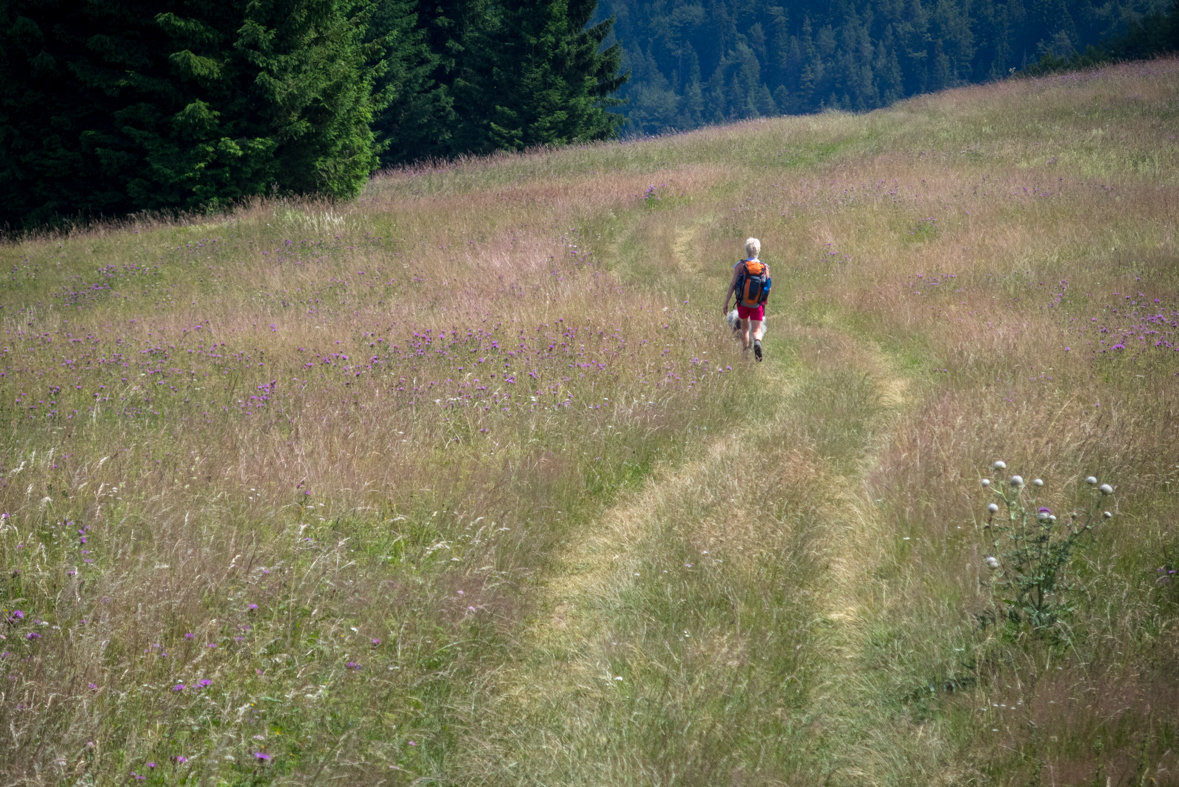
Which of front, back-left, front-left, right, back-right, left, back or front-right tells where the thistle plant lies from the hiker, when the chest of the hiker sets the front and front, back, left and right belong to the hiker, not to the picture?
back

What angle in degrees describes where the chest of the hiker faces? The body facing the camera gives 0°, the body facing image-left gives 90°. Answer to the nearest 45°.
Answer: approximately 180°
